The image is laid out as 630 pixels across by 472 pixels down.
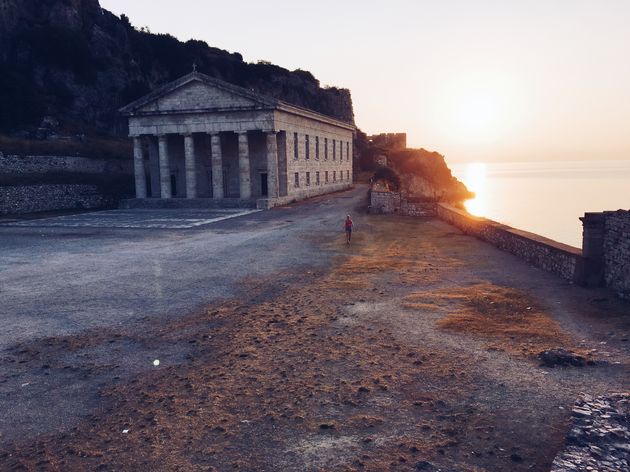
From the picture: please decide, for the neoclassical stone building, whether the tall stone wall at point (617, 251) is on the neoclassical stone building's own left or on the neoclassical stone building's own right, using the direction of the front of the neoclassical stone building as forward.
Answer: on the neoclassical stone building's own left

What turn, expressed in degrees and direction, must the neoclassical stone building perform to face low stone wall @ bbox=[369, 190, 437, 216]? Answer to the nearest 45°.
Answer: approximately 90° to its left

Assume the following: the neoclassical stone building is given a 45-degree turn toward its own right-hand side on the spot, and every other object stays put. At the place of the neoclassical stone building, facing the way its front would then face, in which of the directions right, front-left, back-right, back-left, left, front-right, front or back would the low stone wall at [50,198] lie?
front

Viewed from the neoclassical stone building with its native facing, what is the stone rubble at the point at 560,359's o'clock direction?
The stone rubble is roughly at 10 o'clock from the neoclassical stone building.

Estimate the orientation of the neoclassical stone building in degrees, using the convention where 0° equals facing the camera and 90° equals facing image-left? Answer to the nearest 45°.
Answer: approximately 45°

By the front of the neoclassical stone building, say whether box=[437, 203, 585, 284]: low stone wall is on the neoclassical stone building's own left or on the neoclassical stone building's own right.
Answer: on the neoclassical stone building's own left

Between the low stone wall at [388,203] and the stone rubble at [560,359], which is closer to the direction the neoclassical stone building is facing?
the stone rubble
